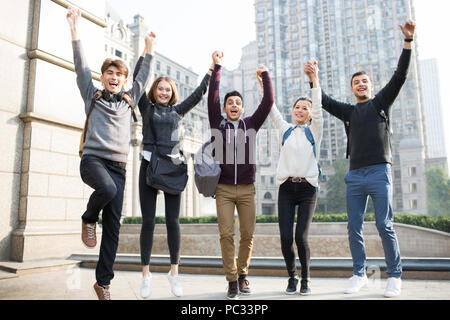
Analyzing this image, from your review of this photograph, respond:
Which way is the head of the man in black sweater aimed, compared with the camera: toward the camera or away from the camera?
toward the camera

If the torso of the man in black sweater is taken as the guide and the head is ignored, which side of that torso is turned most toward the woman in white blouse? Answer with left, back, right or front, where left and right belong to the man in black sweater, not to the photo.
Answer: right

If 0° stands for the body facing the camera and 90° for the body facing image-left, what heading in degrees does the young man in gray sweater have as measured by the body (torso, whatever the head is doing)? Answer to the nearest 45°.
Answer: approximately 0°

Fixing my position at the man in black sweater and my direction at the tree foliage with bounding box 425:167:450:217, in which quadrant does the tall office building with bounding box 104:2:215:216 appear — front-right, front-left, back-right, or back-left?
front-left

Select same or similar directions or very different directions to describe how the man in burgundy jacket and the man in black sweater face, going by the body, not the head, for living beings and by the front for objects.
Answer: same or similar directions

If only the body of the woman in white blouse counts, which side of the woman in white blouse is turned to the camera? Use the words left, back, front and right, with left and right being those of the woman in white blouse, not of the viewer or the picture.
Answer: front

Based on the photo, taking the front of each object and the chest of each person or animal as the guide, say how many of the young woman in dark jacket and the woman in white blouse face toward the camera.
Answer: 2

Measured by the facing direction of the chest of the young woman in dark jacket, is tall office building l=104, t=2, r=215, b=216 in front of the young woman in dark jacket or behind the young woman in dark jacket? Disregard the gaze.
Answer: behind

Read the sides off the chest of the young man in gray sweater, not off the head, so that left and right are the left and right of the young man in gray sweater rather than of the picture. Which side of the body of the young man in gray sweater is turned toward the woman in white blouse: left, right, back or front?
left

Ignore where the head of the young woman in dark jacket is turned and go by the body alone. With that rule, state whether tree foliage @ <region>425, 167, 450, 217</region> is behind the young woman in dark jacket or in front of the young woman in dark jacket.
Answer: behind

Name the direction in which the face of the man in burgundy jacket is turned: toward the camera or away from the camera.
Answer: toward the camera

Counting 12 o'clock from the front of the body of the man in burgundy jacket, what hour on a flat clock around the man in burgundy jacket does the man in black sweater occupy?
The man in black sweater is roughly at 9 o'clock from the man in burgundy jacket.

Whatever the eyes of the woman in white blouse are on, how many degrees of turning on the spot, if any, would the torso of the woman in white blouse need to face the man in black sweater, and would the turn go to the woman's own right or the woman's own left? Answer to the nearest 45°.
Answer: approximately 90° to the woman's own left
